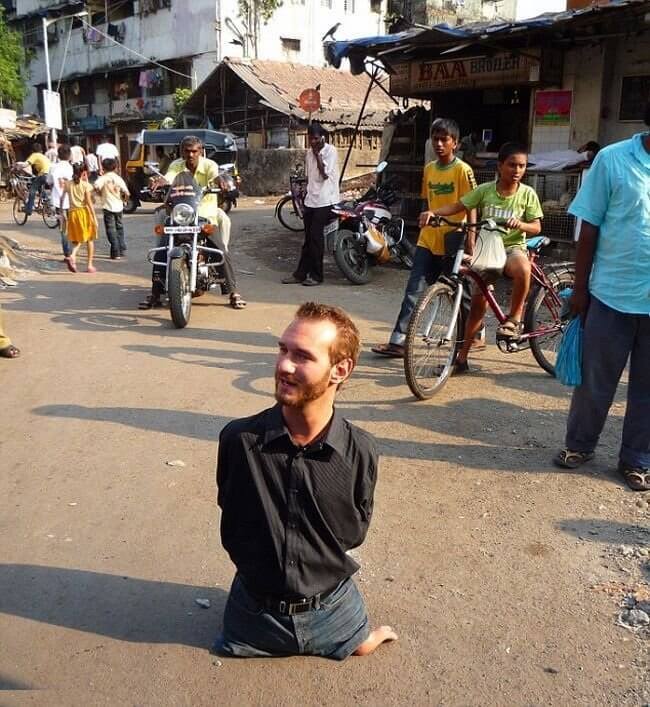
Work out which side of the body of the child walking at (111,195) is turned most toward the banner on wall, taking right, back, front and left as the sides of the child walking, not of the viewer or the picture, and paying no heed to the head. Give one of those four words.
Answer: right

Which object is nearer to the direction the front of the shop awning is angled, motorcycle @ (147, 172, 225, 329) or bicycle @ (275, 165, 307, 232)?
the motorcycle

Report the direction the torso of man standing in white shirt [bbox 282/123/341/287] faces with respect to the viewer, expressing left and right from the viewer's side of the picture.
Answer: facing the viewer and to the left of the viewer

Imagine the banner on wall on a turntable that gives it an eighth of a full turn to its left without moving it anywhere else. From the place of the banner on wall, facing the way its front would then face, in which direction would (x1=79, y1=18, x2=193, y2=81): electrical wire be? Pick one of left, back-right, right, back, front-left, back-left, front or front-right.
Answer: back

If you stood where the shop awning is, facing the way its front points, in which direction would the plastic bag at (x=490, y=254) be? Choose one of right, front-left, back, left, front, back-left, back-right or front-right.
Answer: front-left

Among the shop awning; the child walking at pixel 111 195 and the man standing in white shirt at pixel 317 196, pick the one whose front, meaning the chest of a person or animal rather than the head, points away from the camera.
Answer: the child walking

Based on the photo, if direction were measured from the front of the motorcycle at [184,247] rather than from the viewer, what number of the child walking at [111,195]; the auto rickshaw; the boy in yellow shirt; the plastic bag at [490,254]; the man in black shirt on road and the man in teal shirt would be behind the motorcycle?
2

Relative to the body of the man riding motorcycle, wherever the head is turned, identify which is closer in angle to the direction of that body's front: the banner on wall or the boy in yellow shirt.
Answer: the boy in yellow shirt

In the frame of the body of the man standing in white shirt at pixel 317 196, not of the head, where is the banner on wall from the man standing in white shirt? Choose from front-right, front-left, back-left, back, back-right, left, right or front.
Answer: back

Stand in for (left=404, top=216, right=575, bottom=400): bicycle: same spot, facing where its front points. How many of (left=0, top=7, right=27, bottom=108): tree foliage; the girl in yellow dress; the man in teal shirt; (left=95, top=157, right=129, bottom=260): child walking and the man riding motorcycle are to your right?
4
